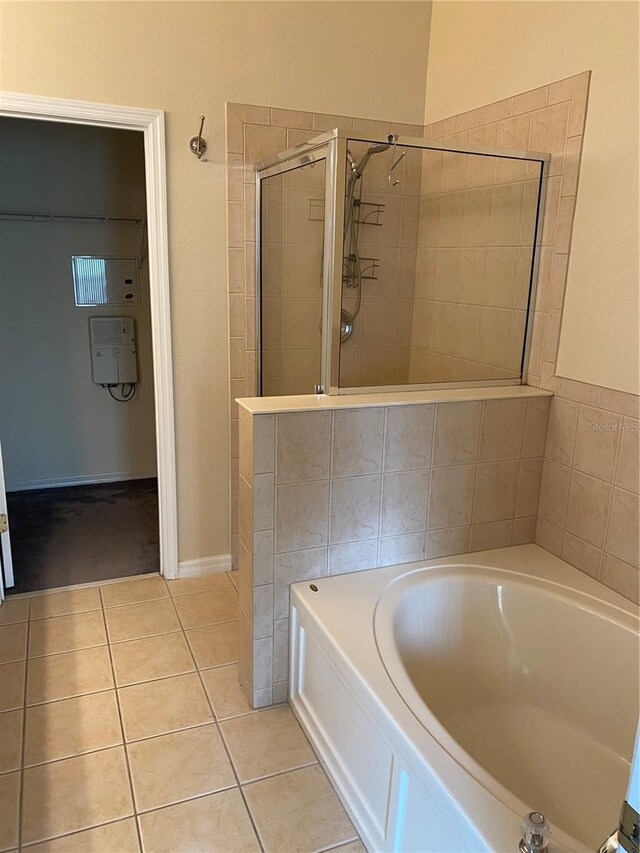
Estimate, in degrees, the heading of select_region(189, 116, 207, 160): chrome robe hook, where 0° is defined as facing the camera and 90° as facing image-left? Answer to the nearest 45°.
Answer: approximately 0°

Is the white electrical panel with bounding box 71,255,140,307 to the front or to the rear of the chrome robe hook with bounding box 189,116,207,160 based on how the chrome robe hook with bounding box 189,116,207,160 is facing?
to the rear

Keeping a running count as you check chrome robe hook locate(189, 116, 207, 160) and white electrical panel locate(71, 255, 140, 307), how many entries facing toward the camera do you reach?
2

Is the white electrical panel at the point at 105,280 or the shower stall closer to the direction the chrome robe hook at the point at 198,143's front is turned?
the shower stall

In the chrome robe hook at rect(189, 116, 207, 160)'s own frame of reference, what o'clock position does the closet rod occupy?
The closet rod is roughly at 5 o'clock from the chrome robe hook.
